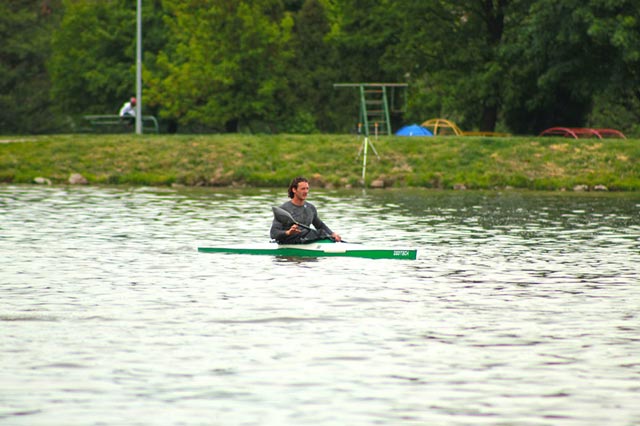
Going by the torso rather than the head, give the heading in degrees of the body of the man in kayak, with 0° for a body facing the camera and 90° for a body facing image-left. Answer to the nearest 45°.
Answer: approximately 315°
